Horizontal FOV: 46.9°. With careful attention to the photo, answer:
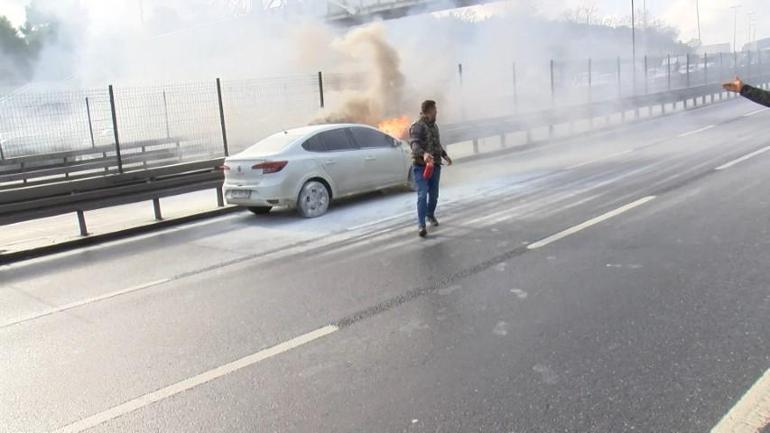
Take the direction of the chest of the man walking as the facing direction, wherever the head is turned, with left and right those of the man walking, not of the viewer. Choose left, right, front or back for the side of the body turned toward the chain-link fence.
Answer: back

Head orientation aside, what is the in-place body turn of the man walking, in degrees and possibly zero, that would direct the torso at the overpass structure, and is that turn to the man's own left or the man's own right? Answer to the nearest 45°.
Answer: approximately 135° to the man's own left

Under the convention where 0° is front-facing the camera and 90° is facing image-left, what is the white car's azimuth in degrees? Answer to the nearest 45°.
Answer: approximately 225°

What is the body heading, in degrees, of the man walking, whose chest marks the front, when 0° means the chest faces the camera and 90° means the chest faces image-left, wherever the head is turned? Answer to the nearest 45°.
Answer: approximately 315°

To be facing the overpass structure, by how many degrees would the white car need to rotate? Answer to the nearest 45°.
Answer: approximately 45° to its left
